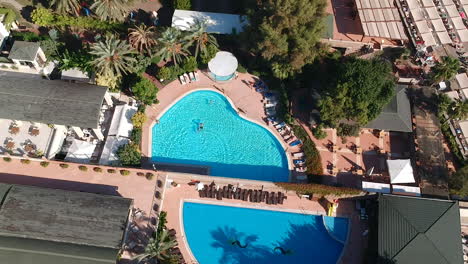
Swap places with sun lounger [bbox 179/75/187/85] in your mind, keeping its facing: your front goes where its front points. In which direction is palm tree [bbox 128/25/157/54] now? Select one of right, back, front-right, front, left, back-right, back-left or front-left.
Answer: right

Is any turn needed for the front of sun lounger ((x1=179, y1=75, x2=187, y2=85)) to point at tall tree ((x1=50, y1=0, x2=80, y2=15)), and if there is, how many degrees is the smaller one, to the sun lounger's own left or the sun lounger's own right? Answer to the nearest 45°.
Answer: approximately 135° to the sun lounger's own right

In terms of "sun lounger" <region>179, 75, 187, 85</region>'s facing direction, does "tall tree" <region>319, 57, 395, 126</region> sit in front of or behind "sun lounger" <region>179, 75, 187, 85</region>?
in front

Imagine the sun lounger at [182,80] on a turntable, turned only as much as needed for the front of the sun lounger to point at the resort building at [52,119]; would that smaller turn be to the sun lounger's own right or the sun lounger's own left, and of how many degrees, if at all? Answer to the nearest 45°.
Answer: approximately 135° to the sun lounger's own right

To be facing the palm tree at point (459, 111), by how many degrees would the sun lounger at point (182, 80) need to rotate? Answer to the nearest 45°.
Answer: approximately 45° to its left

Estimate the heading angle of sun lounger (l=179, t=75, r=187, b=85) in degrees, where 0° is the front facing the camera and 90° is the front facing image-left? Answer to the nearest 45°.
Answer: approximately 315°

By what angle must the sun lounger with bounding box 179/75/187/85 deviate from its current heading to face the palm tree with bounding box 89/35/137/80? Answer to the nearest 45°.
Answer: approximately 90° to its right

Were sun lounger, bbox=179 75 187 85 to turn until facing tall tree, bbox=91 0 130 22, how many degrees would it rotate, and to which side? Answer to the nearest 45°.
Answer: approximately 90° to its right

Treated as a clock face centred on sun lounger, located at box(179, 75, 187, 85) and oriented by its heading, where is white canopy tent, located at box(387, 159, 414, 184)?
The white canopy tent is roughly at 11 o'clock from the sun lounger.
